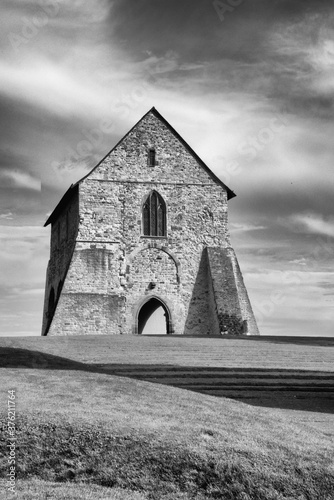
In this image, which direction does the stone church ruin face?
toward the camera
